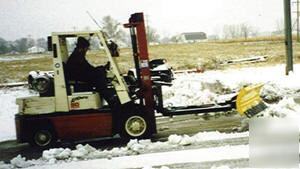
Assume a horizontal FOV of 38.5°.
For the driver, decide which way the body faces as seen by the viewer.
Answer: to the viewer's right

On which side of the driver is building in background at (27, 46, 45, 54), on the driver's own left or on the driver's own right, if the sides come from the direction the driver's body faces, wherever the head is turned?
on the driver's own left

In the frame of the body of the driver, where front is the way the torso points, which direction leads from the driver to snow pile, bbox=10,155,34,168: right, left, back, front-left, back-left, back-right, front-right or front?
back-right

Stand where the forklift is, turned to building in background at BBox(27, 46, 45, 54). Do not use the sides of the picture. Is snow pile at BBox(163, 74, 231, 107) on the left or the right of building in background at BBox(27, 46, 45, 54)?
right

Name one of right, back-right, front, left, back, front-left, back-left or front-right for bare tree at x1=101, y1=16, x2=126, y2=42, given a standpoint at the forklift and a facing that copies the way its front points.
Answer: left

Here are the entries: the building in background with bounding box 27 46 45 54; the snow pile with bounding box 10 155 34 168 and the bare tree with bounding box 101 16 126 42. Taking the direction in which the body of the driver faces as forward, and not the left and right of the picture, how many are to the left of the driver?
2

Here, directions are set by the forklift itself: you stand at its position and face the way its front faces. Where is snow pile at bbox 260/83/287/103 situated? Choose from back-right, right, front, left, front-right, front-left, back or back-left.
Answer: front-left

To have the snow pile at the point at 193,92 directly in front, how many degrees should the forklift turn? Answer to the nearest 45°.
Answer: approximately 45° to its left

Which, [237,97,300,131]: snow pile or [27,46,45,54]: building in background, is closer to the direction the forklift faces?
the snow pile

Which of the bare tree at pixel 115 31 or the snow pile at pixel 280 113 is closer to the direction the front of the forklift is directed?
the snow pile

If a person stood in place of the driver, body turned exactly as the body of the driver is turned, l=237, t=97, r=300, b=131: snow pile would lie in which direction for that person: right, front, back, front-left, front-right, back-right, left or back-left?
front

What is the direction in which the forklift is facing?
to the viewer's right

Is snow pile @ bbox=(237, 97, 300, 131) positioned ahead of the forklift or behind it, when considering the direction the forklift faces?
ahead
